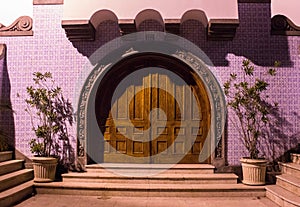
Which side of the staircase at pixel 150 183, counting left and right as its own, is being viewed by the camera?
front

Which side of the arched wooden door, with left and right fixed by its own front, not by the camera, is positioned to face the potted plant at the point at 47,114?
right

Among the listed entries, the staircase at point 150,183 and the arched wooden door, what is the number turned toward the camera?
2

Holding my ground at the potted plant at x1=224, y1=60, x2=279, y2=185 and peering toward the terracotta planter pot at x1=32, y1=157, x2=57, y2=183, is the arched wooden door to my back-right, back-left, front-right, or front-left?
front-right

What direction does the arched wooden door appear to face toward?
toward the camera
